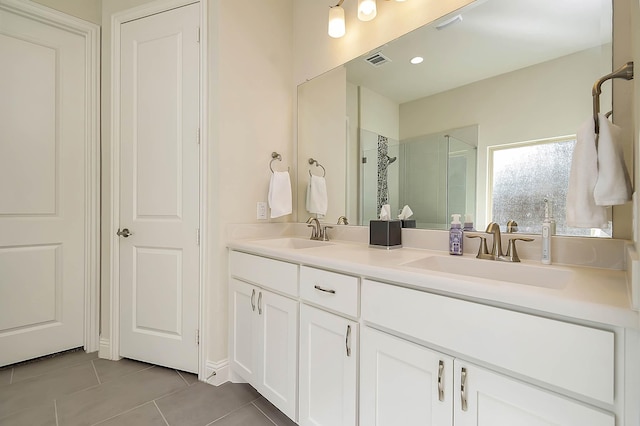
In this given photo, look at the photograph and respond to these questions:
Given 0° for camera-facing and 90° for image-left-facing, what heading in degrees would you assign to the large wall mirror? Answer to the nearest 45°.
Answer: approximately 45°

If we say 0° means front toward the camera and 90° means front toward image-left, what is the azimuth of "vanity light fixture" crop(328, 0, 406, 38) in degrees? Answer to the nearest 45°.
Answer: approximately 45°

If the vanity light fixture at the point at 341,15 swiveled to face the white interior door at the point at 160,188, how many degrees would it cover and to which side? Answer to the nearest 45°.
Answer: approximately 45° to its right

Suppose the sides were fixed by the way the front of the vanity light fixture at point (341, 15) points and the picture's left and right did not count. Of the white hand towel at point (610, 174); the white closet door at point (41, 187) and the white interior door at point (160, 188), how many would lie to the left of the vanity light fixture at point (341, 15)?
1

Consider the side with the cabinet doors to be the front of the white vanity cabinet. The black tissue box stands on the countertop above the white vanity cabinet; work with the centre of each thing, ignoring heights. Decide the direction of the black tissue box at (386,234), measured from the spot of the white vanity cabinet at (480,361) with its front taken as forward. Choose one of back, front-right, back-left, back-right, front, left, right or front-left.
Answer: right

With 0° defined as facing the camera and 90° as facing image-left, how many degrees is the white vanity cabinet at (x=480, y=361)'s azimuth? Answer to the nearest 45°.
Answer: approximately 45°

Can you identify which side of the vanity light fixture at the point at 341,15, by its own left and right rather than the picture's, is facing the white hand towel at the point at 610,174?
left

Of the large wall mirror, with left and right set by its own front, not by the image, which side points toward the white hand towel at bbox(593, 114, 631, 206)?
left
